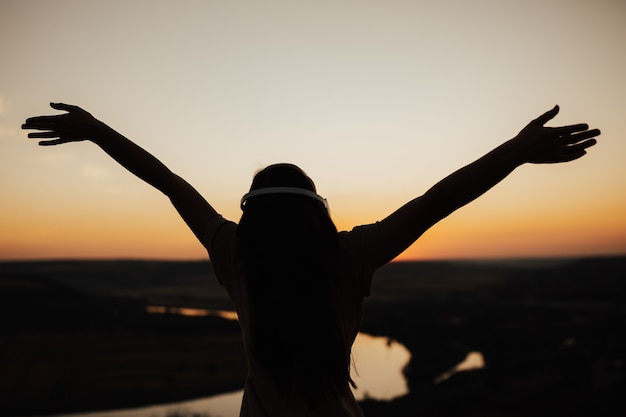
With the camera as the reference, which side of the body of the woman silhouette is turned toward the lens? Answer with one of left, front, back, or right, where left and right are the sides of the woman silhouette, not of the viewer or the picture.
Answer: back
